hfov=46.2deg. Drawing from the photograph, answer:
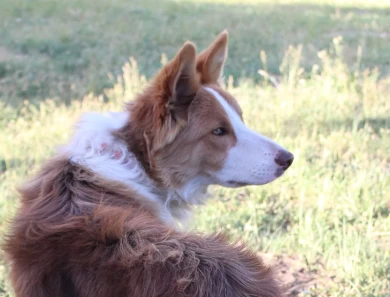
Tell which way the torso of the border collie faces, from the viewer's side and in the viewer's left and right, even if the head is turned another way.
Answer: facing away from the viewer and to the left of the viewer
